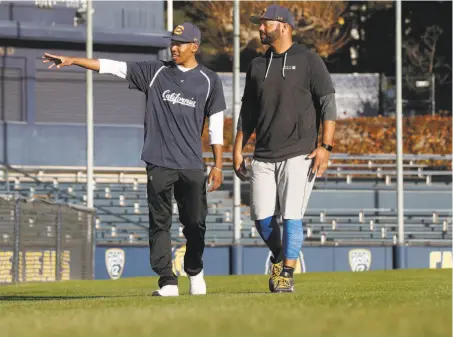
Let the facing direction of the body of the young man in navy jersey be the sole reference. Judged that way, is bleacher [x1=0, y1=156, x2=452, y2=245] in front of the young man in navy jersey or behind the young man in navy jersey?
behind

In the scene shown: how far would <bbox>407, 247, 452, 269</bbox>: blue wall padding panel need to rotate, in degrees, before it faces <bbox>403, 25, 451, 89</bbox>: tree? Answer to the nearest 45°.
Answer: approximately 180°

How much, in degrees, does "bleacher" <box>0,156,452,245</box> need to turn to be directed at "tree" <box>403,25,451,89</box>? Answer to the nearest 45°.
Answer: approximately 135° to its left

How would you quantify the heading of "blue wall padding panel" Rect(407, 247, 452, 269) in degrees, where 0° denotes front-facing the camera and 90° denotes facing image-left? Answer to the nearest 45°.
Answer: approximately 0°

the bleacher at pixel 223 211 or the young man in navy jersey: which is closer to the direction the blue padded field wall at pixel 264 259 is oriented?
the young man in navy jersey

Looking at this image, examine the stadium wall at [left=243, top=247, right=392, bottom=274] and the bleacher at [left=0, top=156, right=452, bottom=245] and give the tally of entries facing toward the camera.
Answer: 2

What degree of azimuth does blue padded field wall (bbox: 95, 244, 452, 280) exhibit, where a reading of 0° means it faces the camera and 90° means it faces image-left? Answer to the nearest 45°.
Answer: approximately 0°
